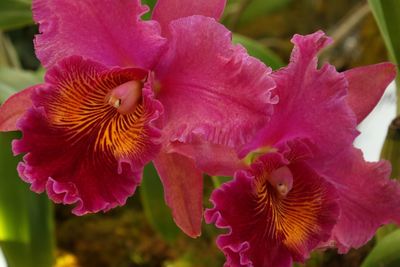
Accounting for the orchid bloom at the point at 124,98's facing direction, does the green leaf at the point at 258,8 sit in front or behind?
behind

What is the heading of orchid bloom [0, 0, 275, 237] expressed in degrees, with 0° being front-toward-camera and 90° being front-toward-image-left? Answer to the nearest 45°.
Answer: approximately 45°

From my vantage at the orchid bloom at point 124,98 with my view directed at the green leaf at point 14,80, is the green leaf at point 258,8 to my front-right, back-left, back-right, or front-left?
front-right

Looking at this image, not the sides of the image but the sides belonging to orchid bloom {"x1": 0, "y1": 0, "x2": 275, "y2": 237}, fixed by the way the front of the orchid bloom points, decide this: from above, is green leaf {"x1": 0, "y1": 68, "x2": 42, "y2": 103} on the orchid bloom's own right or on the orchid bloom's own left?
on the orchid bloom's own right
